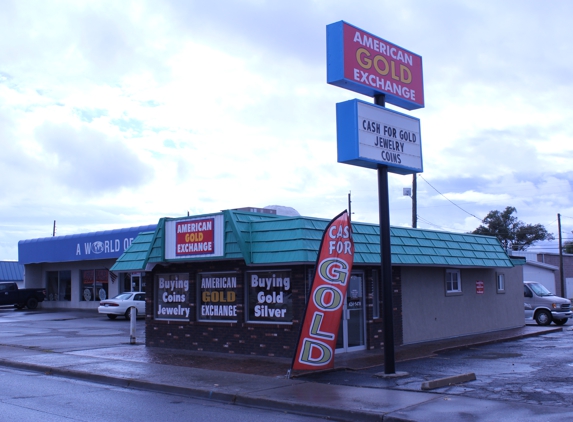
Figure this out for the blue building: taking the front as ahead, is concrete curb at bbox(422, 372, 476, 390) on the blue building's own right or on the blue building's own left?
on the blue building's own left

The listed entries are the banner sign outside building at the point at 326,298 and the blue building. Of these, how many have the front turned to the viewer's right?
0

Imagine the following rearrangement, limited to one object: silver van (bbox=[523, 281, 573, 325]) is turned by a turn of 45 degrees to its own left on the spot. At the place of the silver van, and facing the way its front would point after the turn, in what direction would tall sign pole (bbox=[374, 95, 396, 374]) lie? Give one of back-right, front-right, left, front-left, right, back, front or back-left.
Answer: right

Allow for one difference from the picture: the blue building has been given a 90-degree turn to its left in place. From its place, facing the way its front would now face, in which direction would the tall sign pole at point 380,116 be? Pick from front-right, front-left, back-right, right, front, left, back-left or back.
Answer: front-right

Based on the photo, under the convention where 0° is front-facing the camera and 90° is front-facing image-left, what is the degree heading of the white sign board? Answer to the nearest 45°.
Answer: approximately 315°

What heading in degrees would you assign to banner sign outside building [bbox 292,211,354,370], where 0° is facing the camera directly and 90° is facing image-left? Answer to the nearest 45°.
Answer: approximately 0°

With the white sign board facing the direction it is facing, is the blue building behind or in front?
behind
